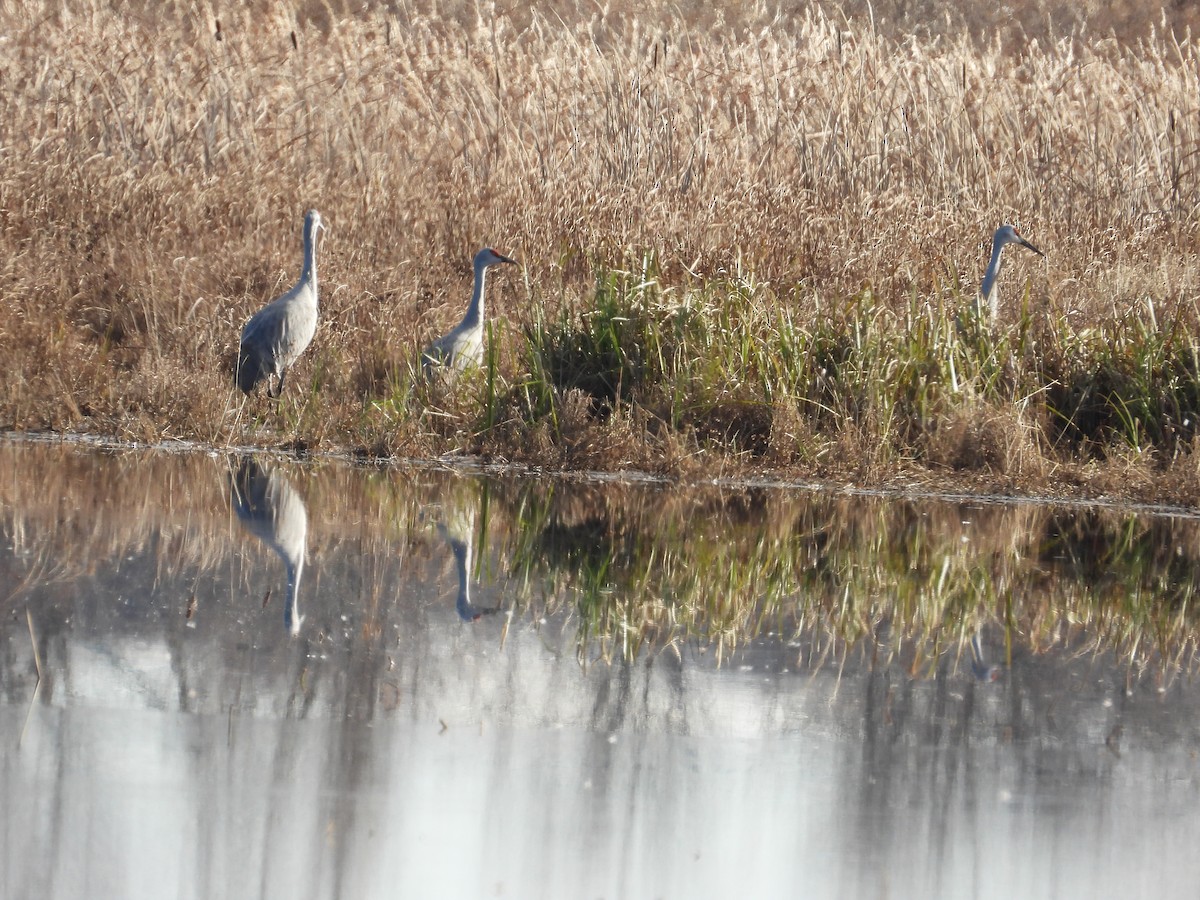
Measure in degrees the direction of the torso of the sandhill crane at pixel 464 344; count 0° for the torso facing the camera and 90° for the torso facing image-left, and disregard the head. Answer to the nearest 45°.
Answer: approximately 270°

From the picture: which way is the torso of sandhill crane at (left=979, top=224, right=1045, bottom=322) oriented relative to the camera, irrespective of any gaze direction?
to the viewer's right

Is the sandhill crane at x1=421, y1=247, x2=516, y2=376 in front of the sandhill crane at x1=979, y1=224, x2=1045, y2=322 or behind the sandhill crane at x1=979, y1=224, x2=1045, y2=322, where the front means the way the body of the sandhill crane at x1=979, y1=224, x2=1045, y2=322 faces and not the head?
behind

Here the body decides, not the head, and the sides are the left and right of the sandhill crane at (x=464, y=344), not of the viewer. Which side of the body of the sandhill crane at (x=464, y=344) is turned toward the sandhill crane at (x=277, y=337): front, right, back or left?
back

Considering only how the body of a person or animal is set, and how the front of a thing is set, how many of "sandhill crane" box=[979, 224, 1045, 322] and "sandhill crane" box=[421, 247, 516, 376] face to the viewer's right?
2

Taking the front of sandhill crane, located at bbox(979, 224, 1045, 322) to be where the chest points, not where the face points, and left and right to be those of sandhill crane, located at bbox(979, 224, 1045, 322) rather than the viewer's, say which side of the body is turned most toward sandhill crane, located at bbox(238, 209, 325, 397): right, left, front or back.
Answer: back

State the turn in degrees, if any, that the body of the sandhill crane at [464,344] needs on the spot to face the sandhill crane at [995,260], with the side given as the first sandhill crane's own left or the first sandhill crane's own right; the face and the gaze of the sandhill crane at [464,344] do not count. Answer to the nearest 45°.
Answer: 0° — it already faces it
